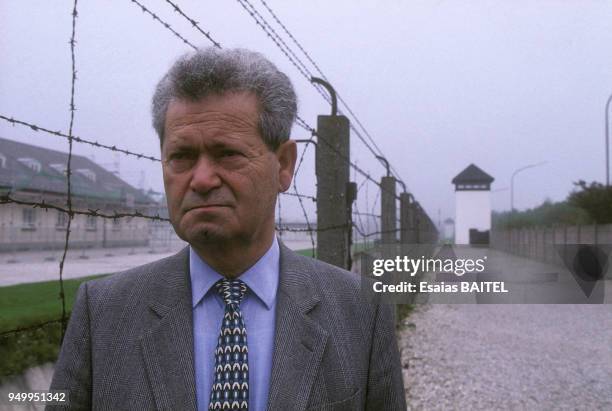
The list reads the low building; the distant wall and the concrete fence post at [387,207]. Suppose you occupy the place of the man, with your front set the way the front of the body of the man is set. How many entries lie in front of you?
0

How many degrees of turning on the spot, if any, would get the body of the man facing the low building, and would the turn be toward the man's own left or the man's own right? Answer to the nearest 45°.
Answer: approximately 180°

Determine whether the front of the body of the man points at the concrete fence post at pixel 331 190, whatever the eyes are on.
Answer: no

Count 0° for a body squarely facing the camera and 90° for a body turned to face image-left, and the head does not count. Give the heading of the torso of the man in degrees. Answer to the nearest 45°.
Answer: approximately 0°

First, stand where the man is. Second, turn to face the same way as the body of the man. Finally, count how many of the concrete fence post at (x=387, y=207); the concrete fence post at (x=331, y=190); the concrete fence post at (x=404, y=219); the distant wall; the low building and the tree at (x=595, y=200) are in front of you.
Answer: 0

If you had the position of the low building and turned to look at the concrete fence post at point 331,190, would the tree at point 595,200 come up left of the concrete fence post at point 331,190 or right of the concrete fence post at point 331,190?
left

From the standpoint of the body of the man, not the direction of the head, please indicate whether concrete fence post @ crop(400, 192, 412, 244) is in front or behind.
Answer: behind

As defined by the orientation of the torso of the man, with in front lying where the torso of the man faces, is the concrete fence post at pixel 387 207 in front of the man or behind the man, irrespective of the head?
behind

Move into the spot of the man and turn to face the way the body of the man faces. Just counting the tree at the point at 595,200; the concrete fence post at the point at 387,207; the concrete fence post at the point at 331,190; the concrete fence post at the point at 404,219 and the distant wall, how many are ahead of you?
0

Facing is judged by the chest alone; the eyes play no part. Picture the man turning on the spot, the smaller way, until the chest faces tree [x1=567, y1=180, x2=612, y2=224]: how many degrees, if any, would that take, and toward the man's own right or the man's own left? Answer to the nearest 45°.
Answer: approximately 135° to the man's own left

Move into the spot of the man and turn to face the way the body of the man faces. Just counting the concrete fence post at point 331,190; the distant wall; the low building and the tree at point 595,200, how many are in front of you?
0

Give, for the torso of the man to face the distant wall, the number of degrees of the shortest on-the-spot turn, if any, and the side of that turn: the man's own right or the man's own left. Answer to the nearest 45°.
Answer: approximately 135° to the man's own left

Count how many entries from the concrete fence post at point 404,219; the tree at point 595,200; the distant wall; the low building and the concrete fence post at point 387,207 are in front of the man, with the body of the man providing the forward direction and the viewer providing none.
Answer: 0
